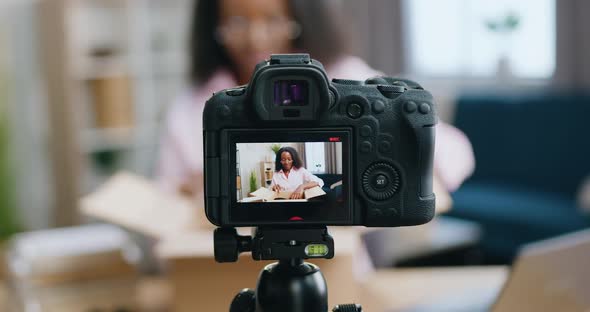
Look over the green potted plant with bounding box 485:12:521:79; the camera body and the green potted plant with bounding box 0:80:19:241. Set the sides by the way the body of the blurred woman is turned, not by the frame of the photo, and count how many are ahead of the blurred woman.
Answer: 1

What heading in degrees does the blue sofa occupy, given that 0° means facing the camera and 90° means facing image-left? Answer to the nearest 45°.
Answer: approximately 0°

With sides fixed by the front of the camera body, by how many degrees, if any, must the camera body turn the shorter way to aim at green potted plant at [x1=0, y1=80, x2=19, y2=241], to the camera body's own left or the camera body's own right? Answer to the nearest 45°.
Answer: approximately 45° to the camera body's own left

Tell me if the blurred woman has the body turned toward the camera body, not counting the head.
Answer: yes

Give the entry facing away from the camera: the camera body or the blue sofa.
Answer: the camera body

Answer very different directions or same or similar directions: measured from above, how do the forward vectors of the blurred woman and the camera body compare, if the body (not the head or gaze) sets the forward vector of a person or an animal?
very different directions

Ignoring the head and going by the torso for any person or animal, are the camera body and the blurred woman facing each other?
yes

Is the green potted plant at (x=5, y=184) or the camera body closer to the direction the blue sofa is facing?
the camera body

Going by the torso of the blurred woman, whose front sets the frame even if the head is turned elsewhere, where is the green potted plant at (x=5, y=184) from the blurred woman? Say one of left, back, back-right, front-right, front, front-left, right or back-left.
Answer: back-right

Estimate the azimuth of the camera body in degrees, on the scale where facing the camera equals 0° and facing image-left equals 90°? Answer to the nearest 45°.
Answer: approximately 180°

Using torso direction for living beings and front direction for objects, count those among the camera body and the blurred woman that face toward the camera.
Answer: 1

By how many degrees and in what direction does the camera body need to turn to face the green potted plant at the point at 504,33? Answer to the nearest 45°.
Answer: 0° — it already faces it

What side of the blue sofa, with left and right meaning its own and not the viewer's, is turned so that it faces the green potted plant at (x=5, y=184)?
right

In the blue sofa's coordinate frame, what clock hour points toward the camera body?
The camera body is roughly at 12 o'clock from the blue sofa.
